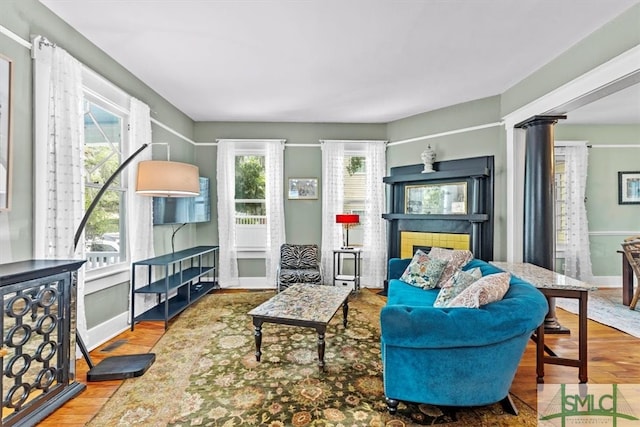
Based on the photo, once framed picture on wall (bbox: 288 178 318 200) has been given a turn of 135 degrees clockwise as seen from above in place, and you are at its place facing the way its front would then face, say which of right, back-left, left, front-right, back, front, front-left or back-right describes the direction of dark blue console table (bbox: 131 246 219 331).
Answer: left

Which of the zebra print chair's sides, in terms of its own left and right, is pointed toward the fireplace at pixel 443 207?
left

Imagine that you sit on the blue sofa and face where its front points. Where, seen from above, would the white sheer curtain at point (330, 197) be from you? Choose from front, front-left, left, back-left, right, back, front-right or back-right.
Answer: front-right

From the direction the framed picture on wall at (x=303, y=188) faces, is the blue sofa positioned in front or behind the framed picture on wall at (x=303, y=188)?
in front

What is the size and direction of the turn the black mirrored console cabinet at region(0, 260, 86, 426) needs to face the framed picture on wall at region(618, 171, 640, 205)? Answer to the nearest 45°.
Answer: approximately 45° to its left

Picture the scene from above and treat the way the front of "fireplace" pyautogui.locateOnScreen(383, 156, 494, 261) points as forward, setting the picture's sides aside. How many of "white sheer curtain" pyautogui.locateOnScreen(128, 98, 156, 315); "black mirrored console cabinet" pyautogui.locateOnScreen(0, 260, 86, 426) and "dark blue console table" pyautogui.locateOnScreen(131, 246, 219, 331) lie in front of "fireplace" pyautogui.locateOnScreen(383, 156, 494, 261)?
3

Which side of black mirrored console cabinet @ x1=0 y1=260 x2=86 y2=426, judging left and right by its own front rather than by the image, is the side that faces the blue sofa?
front

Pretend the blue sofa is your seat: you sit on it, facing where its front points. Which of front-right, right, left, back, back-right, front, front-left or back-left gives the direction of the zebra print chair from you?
front-right

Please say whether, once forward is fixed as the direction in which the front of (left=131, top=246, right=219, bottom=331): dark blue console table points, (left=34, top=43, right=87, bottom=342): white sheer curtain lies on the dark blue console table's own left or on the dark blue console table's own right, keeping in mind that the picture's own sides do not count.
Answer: on the dark blue console table's own right

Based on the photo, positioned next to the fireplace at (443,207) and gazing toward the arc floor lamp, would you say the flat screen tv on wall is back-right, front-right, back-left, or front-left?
front-right

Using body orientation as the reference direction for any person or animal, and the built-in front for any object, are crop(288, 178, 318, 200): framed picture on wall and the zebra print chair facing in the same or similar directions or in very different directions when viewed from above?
same or similar directions

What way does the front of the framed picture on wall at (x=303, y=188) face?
toward the camera

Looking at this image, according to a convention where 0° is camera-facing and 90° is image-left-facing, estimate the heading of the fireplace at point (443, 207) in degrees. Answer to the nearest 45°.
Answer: approximately 45°

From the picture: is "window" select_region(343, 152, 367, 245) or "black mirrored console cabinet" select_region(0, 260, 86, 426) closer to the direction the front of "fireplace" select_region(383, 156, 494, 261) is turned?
the black mirrored console cabinet

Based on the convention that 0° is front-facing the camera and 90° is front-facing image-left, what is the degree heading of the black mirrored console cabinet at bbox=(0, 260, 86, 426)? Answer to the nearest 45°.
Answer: approximately 315°

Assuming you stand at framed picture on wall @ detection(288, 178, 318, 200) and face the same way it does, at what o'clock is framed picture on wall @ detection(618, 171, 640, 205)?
framed picture on wall @ detection(618, 171, 640, 205) is roughly at 9 o'clock from framed picture on wall @ detection(288, 178, 318, 200).

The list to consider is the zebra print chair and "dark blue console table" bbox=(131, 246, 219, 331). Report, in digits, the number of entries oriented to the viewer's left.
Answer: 0

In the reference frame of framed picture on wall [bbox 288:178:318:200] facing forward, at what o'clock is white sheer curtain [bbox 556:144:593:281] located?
The white sheer curtain is roughly at 9 o'clock from the framed picture on wall.

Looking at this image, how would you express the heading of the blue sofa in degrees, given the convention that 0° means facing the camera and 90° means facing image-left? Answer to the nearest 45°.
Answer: approximately 90°

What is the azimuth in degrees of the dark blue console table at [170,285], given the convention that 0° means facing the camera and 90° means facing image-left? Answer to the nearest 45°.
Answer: approximately 315°
